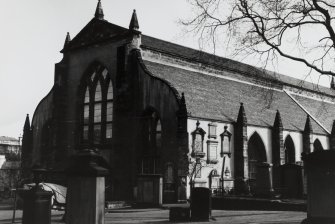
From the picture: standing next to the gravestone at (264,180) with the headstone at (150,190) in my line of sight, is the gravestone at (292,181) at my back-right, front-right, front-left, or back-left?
back-left

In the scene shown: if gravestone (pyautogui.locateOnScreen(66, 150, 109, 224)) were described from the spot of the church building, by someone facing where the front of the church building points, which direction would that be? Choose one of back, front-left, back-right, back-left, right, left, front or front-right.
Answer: front-left

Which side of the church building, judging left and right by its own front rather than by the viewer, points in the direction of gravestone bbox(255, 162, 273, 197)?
left

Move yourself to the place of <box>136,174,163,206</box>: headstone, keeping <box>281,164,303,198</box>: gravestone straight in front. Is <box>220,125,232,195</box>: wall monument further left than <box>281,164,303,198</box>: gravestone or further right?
left

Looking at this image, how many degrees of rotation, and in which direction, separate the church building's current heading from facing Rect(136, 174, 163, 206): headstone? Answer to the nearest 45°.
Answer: approximately 45° to its left

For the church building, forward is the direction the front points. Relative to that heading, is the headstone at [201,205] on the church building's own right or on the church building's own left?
on the church building's own left
